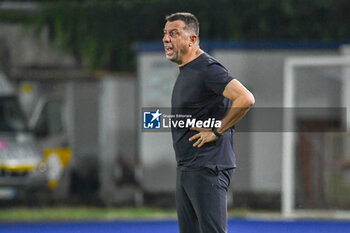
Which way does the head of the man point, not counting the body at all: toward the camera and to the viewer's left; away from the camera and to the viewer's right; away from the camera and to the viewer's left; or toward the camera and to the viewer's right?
toward the camera and to the viewer's left

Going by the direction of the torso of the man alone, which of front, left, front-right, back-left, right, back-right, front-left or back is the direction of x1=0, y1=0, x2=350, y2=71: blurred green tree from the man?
back-right
